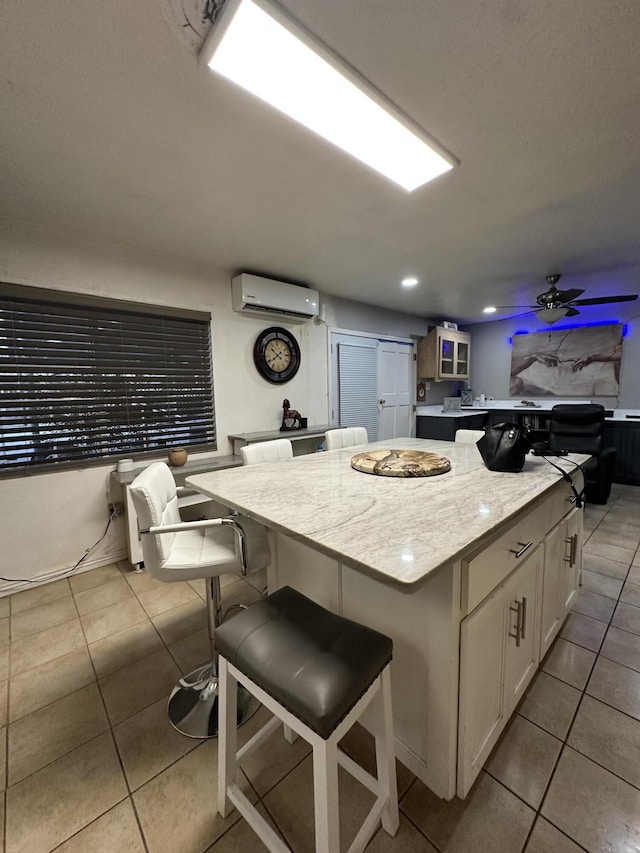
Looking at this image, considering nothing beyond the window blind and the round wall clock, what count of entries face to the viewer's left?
0

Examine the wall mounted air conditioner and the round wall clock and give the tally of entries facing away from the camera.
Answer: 0

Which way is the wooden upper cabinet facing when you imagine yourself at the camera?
facing the viewer and to the right of the viewer

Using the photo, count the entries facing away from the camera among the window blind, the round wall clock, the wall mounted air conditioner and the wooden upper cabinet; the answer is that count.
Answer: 0

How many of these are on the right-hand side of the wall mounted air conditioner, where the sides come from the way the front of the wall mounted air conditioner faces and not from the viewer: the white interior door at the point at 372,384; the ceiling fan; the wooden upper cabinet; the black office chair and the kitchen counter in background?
0

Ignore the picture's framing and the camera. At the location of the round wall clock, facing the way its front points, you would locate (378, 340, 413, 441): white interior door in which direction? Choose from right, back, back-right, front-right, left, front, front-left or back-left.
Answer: left

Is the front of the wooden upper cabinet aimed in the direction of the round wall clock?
no

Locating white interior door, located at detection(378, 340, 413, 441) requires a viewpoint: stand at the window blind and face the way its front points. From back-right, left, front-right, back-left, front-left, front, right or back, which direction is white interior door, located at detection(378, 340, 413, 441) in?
front-left

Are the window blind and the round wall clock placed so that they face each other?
no

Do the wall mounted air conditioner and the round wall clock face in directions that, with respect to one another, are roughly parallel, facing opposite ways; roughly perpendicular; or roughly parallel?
roughly parallel

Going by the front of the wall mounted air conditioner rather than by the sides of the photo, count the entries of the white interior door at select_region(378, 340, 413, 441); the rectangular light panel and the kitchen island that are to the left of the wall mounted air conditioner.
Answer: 1

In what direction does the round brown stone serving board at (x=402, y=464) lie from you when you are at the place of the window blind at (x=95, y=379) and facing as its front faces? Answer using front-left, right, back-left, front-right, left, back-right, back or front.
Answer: front

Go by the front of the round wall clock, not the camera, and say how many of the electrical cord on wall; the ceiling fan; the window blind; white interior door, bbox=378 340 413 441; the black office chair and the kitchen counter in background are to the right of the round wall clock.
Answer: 2

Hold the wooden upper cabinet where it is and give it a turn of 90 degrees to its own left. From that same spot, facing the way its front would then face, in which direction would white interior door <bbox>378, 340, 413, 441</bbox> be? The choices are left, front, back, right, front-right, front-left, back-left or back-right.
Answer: back

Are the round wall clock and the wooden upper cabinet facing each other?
no

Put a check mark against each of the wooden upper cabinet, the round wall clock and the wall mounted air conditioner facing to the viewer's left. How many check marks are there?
0

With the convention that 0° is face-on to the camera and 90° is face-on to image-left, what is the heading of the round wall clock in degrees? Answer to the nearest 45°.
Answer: approximately 315°

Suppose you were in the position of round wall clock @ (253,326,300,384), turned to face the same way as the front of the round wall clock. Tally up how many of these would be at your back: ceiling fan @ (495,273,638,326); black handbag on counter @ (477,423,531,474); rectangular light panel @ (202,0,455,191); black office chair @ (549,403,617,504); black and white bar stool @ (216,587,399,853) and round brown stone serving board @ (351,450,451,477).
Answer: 0

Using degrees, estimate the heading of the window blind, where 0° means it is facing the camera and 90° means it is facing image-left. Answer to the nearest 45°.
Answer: approximately 315°

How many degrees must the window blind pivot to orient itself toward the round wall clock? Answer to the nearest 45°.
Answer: approximately 45° to its left

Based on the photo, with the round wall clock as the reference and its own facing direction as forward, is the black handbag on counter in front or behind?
in front

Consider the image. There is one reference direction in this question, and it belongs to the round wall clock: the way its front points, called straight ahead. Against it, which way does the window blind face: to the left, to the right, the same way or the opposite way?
the same way

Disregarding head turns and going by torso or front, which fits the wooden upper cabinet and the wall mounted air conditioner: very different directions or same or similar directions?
same or similar directions
